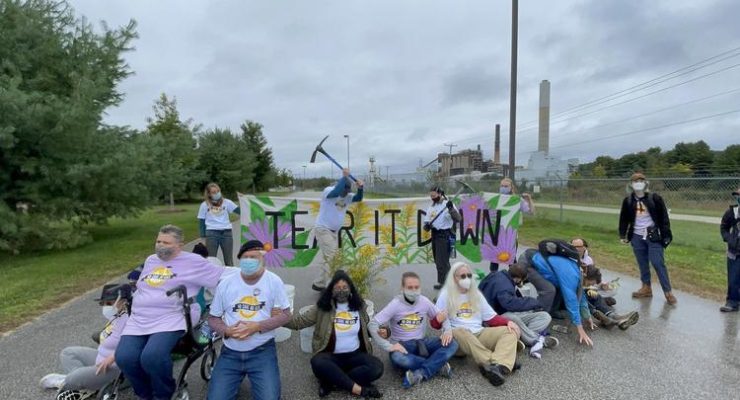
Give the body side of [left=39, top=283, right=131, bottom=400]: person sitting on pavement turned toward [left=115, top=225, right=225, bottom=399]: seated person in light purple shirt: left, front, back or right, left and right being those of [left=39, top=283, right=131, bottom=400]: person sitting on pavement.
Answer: back

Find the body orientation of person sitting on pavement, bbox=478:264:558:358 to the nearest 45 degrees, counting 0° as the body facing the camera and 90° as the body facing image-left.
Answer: approximately 315°

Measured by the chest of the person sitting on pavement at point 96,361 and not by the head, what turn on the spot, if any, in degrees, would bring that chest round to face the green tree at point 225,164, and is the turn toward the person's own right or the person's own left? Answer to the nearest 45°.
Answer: approximately 135° to the person's own right

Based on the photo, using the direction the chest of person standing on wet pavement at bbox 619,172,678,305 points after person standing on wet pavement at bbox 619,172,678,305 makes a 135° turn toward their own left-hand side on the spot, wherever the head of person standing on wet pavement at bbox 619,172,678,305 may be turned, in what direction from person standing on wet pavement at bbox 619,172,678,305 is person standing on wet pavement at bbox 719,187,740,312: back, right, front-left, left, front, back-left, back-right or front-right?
front-right

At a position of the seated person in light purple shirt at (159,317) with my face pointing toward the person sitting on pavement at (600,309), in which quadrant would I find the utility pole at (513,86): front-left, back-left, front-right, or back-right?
front-left

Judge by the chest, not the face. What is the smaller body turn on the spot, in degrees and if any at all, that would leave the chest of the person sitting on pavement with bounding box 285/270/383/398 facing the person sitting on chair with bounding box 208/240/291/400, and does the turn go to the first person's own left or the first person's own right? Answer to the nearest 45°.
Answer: approximately 90° to the first person's own right

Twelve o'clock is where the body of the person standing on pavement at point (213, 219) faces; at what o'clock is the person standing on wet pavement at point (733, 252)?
the person standing on wet pavement at point (733, 252) is roughly at 10 o'clock from the person standing on pavement at point (213, 219).

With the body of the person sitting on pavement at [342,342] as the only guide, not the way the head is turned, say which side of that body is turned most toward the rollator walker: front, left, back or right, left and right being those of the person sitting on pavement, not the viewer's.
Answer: right

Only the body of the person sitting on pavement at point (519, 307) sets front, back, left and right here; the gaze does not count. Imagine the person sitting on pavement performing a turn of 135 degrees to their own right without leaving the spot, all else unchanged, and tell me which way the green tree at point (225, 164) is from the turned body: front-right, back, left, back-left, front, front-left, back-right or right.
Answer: front-right

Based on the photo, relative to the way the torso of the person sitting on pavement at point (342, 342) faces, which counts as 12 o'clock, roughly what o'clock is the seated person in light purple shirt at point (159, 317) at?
the seated person in light purple shirt at point (159, 317) is roughly at 3 o'clock from the person sitting on pavement at point (342, 342).

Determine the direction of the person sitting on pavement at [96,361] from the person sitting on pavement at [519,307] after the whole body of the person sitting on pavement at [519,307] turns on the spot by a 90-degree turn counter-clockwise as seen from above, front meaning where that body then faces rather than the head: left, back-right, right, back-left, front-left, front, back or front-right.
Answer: back

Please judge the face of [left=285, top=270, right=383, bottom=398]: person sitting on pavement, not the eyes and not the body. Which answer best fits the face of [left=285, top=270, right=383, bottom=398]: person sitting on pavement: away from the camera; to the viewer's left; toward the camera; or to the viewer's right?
toward the camera

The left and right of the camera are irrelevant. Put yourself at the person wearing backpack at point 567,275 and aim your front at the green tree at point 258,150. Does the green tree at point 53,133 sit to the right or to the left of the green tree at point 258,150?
left

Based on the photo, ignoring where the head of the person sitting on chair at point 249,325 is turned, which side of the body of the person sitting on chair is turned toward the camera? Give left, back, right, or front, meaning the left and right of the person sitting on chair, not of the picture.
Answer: front

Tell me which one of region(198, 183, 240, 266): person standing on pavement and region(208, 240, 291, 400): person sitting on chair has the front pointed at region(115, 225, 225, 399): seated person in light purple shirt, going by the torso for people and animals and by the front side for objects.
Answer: the person standing on pavement

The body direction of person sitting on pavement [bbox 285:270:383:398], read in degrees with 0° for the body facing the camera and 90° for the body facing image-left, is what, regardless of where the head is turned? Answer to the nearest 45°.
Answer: approximately 0°

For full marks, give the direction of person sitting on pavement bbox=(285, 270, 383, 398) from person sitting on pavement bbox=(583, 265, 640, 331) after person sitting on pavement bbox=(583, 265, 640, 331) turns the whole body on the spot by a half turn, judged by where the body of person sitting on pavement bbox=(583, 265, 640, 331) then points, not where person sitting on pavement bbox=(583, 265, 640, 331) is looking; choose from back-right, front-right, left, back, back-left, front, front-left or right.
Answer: left

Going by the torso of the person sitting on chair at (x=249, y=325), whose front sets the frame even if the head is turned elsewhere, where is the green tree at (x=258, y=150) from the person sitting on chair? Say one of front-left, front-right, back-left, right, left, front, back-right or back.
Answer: back

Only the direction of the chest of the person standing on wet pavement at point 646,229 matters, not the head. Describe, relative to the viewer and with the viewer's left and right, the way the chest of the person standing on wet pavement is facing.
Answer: facing the viewer
